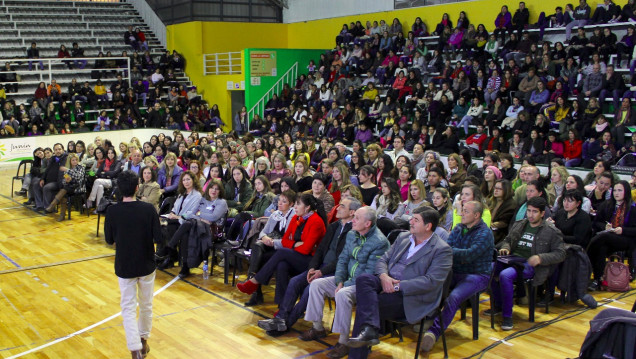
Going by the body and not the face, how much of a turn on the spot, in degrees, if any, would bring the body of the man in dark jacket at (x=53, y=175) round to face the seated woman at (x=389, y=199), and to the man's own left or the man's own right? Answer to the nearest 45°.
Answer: approximately 90° to the man's own left

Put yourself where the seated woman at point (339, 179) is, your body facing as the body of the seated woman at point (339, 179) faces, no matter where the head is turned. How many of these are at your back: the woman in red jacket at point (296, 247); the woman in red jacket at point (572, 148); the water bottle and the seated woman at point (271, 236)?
1

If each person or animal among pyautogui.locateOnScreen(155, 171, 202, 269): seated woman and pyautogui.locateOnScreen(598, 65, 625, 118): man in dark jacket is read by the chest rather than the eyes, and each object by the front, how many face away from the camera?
0

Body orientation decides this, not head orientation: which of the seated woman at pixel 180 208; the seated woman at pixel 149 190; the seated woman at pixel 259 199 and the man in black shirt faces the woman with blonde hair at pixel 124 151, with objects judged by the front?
the man in black shirt

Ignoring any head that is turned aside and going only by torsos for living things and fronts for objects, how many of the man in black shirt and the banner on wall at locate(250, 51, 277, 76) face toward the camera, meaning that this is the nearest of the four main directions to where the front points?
1

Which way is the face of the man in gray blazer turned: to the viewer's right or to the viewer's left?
to the viewer's left

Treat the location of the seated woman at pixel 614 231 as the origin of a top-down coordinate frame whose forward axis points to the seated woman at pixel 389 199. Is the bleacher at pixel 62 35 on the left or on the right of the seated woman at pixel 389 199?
right

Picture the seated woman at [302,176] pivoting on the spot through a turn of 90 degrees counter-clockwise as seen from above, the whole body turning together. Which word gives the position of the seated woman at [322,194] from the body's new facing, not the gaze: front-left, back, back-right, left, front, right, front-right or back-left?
front-right

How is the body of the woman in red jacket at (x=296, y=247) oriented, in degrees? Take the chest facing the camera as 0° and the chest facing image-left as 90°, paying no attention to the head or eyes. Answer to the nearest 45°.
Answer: approximately 45°

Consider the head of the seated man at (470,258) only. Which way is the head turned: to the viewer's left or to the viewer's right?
to the viewer's left

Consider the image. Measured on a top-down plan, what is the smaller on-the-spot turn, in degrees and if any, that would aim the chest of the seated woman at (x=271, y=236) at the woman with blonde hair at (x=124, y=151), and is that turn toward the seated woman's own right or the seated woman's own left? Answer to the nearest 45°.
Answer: approximately 90° to the seated woman's own right
